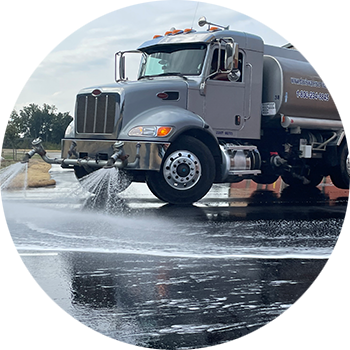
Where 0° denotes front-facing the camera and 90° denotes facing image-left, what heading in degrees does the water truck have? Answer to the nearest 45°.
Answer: approximately 45°
